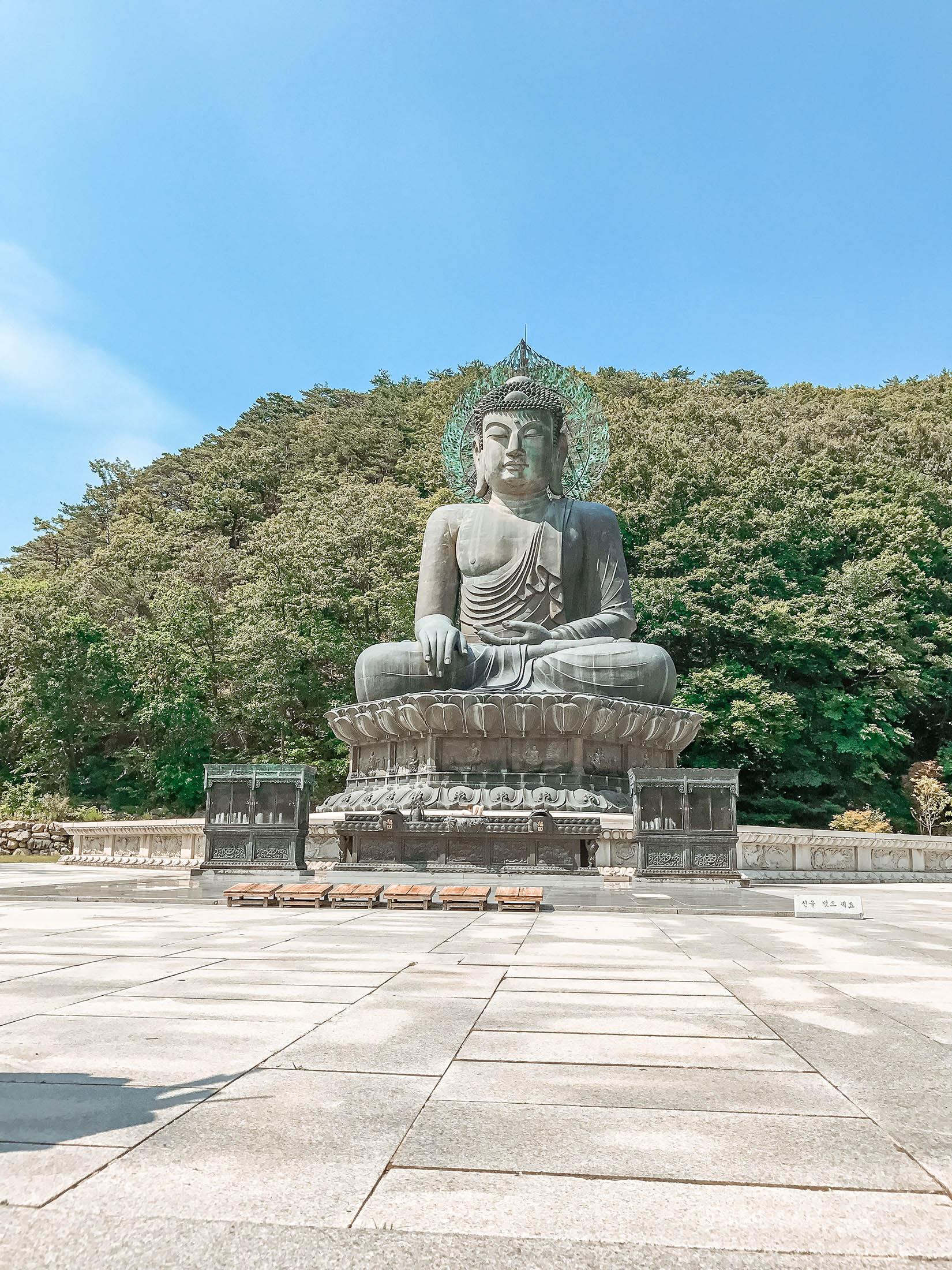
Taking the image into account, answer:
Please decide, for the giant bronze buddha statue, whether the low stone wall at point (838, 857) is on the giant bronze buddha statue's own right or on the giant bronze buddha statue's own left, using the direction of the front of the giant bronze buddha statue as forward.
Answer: on the giant bronze buddha statue's own left

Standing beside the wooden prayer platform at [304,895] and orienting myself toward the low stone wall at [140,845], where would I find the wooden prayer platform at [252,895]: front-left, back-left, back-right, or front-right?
front-left

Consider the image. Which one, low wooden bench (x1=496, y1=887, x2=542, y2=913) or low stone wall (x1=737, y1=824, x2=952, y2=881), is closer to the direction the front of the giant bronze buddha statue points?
the low wooden bench

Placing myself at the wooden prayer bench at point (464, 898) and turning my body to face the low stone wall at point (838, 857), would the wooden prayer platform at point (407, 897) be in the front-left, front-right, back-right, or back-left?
back-left

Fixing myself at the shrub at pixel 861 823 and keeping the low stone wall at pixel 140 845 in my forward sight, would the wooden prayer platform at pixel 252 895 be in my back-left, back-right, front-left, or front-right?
front-left

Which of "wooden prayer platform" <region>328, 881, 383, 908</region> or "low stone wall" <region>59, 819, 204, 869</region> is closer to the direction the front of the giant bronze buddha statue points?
the wooden prayer platform

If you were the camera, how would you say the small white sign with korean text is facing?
facing the viewer

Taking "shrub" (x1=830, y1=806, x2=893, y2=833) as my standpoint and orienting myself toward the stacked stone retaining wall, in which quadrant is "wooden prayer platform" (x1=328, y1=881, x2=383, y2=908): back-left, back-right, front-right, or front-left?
front-left

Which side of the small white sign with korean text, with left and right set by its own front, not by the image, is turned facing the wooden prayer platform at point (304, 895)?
right

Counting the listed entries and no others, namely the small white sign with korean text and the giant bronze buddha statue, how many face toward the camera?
2

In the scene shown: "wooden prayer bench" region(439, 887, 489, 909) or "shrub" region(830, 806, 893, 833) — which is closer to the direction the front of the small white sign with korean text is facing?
the wooden prayer bench

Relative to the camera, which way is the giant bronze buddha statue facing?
toward the camera

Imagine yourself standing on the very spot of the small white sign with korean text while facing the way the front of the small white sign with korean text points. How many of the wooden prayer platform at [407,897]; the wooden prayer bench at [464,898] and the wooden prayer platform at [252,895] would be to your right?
3

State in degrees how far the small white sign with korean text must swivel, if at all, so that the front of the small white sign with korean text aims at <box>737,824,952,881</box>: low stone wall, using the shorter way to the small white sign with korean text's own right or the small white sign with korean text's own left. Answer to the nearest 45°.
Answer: approximately 180°

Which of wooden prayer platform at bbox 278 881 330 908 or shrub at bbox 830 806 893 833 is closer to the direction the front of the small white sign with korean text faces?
the wooden prayer platform

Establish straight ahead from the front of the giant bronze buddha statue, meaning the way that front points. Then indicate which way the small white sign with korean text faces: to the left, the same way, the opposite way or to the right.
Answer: the same way

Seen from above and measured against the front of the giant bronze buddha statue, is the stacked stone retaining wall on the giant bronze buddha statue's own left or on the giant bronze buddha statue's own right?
on the giant bronze buddha statue's own right

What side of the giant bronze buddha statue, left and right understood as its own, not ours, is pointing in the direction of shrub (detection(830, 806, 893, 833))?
left

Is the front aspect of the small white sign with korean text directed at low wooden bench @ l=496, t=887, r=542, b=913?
no
